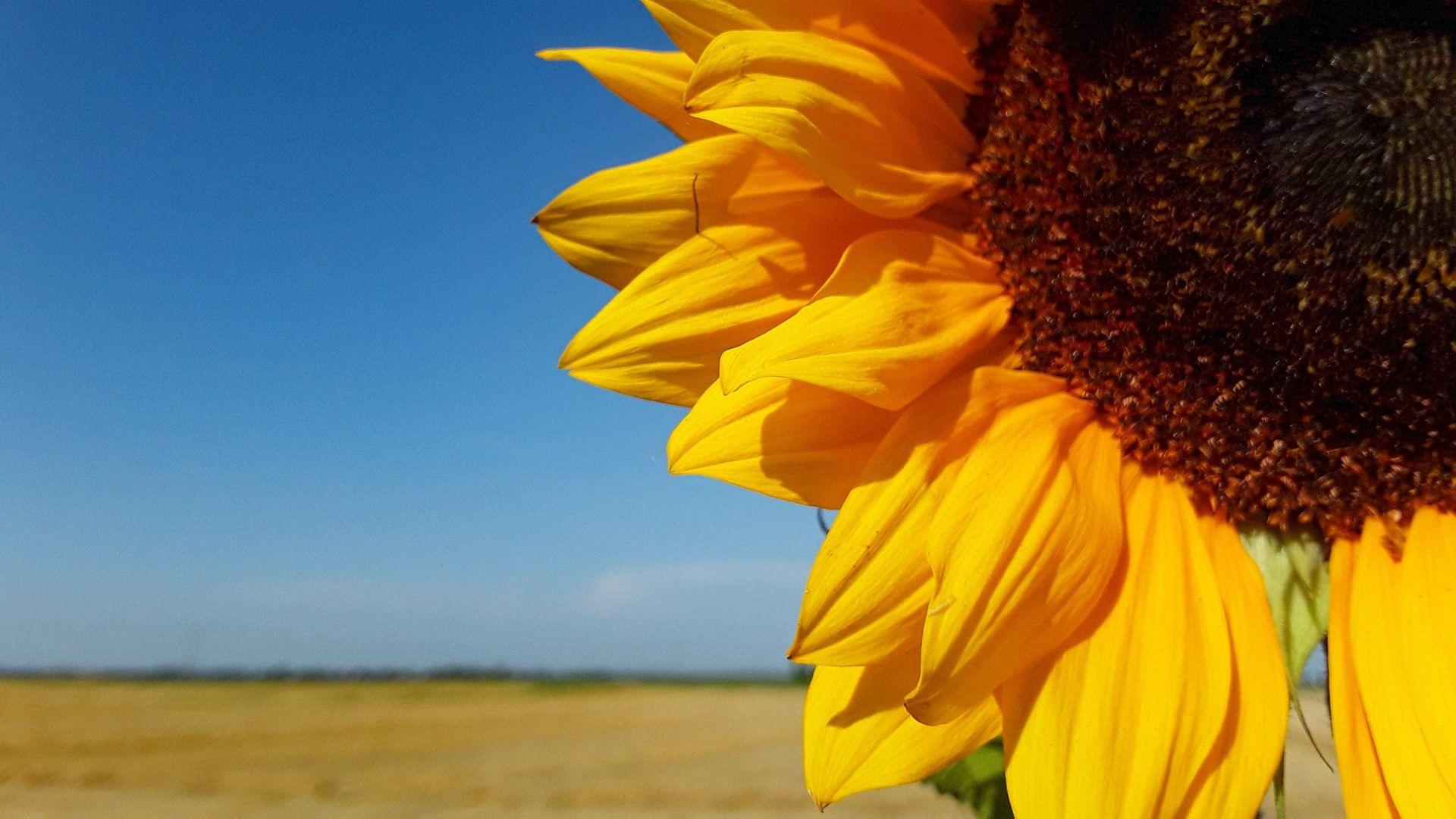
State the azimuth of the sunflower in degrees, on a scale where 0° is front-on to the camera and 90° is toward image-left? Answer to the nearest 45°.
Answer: approximately 0°
